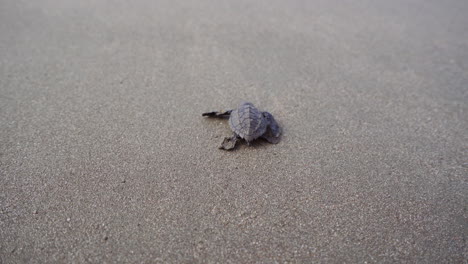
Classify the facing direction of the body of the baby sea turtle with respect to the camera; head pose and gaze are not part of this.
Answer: away from the camera
